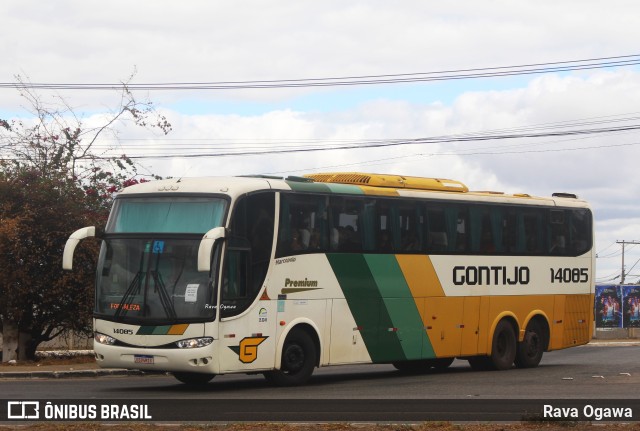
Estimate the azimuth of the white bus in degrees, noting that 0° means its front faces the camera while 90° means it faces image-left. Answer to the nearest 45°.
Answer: approximately 45°
